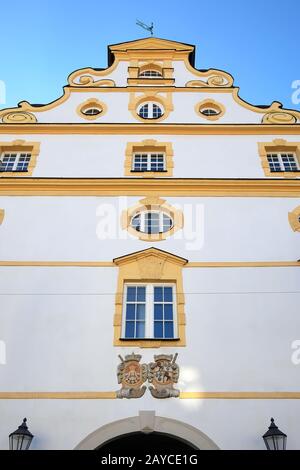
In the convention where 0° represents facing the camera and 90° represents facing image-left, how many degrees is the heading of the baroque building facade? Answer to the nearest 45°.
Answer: approximately 0°
